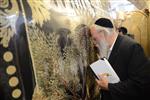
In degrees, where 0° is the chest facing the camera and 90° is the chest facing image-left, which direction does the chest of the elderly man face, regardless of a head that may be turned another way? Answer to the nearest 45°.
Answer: approximately 90°
